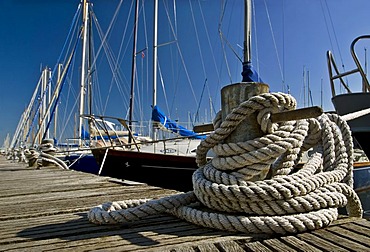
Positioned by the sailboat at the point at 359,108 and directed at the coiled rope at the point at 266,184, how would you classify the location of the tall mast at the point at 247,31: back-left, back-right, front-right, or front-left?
back-right

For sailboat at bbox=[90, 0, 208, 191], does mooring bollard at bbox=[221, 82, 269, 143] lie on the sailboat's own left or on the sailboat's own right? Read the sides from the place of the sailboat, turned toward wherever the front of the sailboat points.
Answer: on the sailboat's own left

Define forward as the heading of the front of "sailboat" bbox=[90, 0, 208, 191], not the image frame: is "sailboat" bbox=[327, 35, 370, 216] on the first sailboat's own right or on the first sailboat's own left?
on the first sailboat's own left

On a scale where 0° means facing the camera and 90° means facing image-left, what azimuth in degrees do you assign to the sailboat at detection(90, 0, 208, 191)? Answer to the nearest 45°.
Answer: approximately 45°
